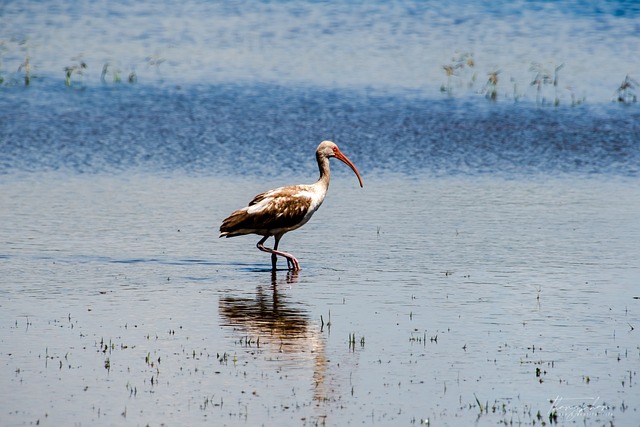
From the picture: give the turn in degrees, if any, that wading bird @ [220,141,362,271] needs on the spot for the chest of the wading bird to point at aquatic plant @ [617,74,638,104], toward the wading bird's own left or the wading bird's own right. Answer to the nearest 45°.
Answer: approximately 45° to the wading bird's own left

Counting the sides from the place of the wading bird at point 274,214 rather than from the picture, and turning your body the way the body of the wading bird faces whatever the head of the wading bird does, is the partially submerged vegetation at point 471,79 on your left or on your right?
on your left

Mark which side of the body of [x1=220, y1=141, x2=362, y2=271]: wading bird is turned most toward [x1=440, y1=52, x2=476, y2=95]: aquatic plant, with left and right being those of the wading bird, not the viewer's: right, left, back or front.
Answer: left

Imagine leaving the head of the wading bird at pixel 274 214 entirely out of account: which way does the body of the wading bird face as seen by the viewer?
to the viewer's right

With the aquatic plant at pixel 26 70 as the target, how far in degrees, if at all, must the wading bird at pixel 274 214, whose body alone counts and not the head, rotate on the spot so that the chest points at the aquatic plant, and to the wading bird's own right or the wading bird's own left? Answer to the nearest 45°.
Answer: approximately 135° to the wading bird's own left

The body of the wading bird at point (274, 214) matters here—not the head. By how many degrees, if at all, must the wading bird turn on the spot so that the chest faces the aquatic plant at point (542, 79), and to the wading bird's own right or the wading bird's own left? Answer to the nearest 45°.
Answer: approximately 45° to the wading bird's own left
